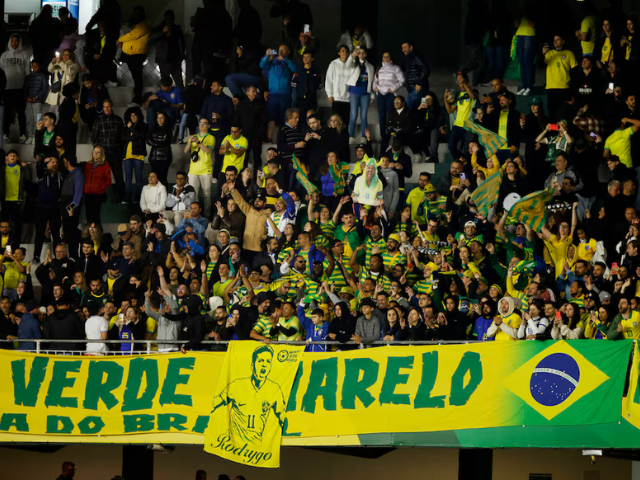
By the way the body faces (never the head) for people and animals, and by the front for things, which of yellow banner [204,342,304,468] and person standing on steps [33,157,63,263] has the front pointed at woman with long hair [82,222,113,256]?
the person standing on steps

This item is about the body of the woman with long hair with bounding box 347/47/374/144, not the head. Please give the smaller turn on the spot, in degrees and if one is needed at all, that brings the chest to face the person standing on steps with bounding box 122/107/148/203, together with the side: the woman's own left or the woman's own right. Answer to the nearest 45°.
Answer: approximately 90° to the woman's own right

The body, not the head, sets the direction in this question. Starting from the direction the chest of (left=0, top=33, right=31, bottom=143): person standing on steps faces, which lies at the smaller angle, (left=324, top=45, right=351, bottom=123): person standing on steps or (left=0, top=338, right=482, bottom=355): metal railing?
the metal railing

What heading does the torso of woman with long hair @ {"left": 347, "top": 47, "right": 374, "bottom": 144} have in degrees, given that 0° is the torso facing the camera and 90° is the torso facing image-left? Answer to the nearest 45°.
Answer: approximately 0°

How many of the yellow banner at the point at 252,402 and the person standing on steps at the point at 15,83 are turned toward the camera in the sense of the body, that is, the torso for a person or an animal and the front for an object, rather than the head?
2

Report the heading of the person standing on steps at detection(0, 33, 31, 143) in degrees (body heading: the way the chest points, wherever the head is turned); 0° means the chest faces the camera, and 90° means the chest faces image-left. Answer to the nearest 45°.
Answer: approximately 0°

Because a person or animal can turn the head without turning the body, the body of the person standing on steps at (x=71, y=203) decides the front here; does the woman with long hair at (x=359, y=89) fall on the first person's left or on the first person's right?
on the first person's left

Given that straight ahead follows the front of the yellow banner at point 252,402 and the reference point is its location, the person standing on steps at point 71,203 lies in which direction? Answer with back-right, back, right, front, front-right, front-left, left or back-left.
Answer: back-right

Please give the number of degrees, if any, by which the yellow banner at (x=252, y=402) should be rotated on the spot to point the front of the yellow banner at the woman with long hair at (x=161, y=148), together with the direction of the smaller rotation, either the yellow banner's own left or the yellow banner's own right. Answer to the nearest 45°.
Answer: approximately 180°

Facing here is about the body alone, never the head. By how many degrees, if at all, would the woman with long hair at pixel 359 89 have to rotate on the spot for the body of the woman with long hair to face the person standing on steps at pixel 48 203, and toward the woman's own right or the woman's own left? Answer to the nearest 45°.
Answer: approximately 90° to the woman's own right

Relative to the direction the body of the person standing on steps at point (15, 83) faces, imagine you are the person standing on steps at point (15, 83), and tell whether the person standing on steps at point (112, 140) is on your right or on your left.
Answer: on your left

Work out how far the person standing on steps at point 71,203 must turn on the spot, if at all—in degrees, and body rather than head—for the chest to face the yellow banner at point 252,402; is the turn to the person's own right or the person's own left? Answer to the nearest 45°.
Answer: approximately 90° to the person's own left

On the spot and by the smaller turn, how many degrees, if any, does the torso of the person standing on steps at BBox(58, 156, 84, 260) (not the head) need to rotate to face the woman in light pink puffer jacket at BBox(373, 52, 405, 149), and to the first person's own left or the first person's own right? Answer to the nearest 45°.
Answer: approximately 135° to the first person's own left
